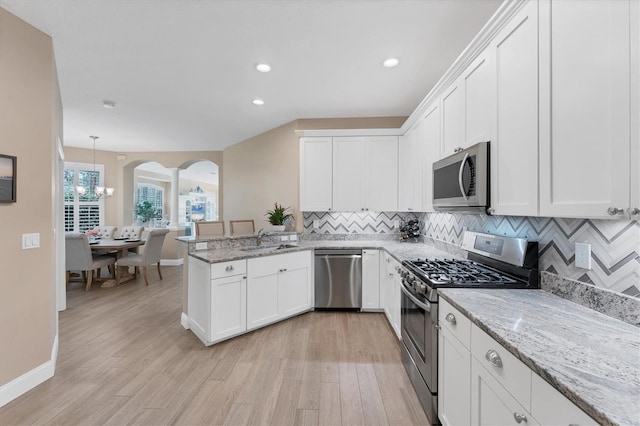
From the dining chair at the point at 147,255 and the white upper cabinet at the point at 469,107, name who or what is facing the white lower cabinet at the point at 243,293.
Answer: the white upper cabinet

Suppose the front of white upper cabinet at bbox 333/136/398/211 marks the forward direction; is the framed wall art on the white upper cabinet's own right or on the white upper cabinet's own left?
on the white upper cabinet's own right

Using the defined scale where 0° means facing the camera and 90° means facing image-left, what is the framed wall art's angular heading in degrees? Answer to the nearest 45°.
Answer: approximately 315°

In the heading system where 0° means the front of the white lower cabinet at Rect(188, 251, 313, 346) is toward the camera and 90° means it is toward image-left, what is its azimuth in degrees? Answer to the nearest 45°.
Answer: approximately 315°

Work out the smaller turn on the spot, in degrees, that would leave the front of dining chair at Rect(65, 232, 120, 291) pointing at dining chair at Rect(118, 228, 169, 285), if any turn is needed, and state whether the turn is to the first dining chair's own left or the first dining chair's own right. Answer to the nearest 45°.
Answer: approximately 45° to the first dining chair's own right

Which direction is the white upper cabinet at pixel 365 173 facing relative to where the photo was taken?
toward the camera

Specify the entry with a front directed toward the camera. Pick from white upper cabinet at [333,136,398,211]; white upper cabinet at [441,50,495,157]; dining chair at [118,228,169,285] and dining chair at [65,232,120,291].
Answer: white upper cabinet at [333,136,398,211]

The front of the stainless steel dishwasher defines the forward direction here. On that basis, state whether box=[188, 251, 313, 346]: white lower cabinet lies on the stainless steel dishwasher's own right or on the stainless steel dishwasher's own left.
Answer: on the stainless steel dishwasher's own right

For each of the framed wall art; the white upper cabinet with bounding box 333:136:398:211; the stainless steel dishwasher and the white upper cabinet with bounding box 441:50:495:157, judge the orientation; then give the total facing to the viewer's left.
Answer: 1

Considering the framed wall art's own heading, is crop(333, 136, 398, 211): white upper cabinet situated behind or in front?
in front

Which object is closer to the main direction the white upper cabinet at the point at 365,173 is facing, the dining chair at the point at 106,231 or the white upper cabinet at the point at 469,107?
the white upper cabinet

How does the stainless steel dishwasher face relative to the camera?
toward the camera

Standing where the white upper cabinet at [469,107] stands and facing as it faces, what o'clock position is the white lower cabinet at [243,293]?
The white lower cabinet is roughly at 12 o'clock from the white upper cabinet.

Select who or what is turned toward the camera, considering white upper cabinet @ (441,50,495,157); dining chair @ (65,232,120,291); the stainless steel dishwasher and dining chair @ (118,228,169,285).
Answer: the stainless steel dishwasher

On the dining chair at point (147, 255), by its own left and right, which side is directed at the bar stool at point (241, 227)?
back

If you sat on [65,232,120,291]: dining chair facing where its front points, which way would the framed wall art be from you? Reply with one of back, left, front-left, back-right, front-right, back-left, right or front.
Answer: back-right

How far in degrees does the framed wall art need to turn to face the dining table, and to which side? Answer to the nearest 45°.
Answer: approximately 90° to its left
